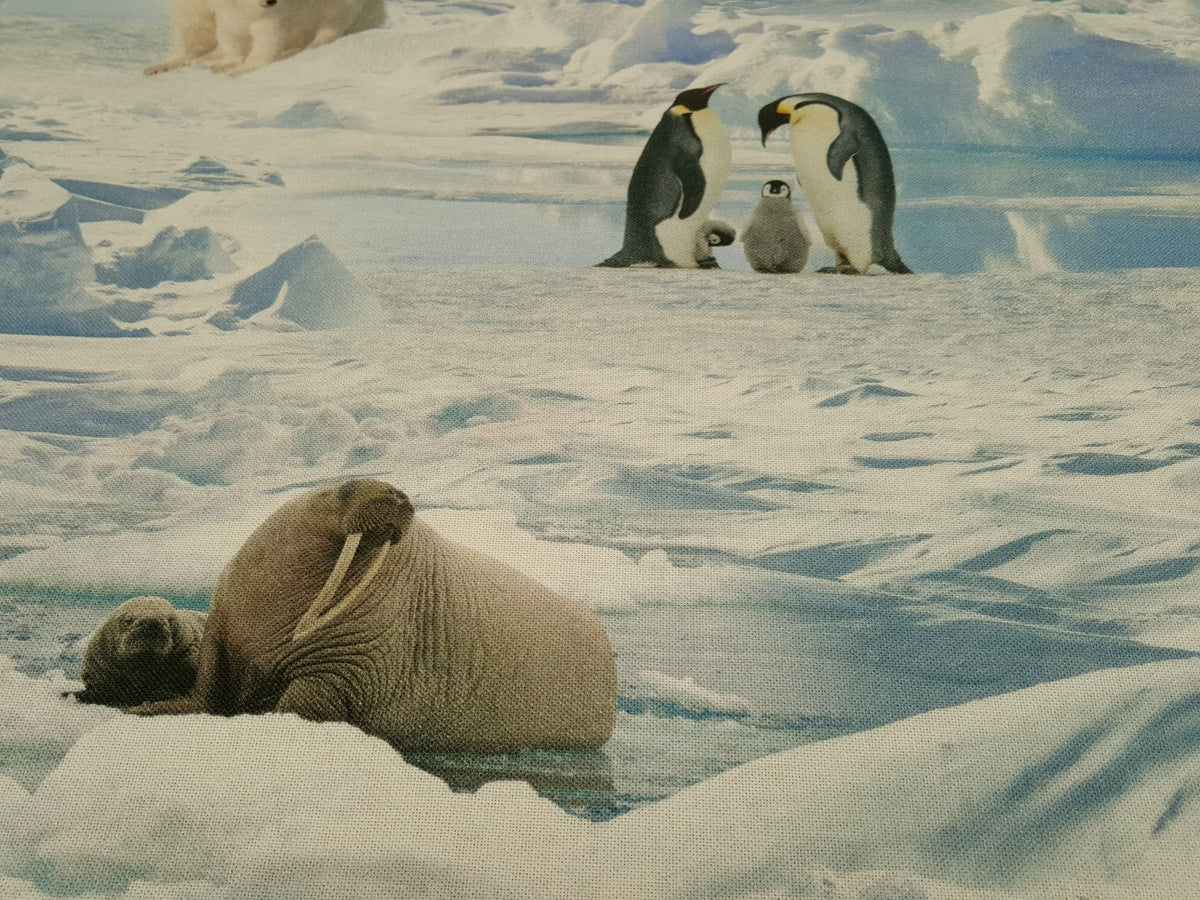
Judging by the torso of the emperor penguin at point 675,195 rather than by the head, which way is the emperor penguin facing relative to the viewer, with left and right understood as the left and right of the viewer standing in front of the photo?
facing to the right of the viewer

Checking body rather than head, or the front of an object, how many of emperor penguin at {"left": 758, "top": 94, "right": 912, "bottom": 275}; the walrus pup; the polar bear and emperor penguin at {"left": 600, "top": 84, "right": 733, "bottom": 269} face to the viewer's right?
1

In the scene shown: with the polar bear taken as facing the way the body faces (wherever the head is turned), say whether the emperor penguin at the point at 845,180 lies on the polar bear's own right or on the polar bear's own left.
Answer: on the polar bear's own left

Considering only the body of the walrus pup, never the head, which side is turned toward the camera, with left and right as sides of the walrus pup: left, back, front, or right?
front

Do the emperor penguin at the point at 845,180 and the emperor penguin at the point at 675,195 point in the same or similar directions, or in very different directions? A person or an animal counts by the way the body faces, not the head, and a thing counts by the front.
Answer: very different directions

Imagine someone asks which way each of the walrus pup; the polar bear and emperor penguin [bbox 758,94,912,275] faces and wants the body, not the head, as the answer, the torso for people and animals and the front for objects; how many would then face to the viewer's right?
0

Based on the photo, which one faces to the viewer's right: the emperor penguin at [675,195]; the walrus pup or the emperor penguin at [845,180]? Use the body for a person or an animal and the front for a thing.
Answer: the emperor penguin at [675,195]

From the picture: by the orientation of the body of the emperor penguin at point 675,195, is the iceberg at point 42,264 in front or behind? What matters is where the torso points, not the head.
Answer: behind
